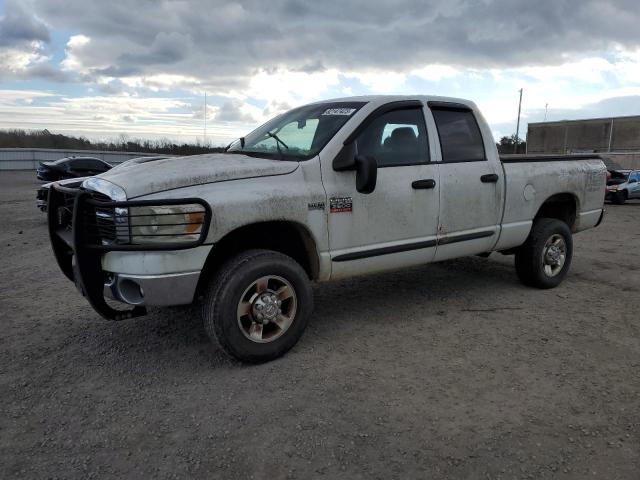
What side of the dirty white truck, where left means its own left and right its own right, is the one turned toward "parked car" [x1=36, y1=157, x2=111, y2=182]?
right

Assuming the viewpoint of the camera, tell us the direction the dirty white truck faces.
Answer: facing the viewer and to the left of the viewer

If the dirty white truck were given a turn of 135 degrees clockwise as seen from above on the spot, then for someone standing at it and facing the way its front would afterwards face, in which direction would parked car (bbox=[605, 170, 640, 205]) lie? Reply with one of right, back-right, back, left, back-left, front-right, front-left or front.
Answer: front-right
